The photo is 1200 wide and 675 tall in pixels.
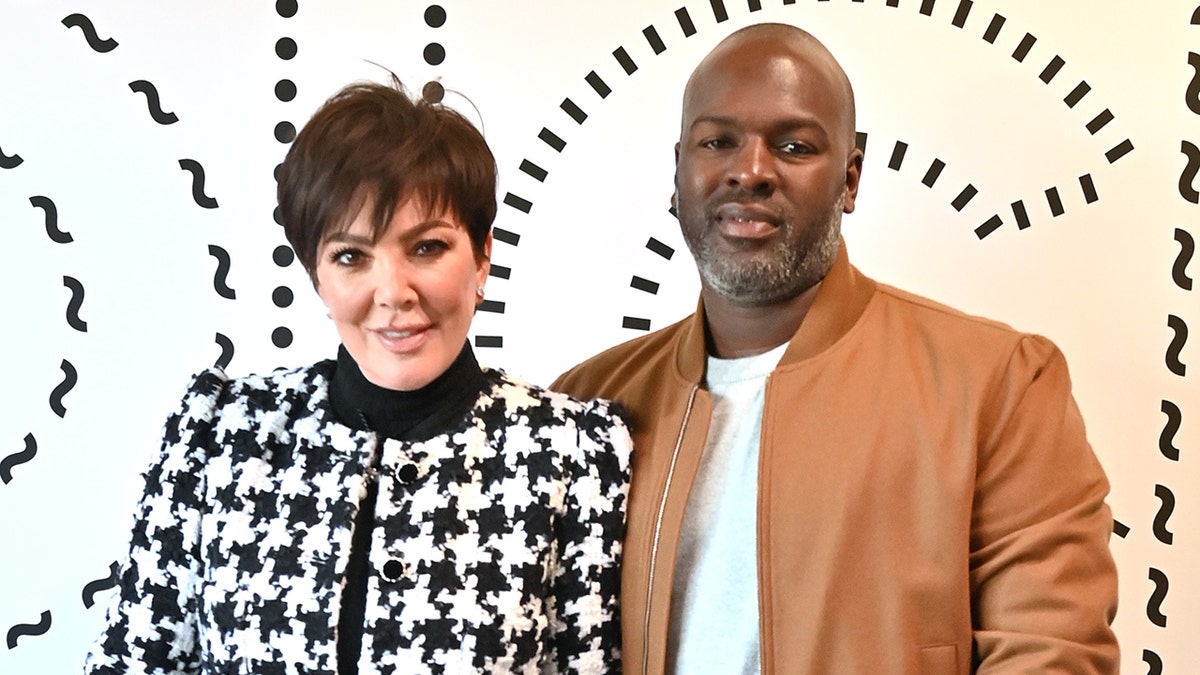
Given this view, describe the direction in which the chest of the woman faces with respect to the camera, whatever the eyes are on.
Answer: toward the camera

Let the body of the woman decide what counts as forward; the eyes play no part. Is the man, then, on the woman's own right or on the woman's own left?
on the woman's own left

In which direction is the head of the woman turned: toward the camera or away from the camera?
toward the camera
